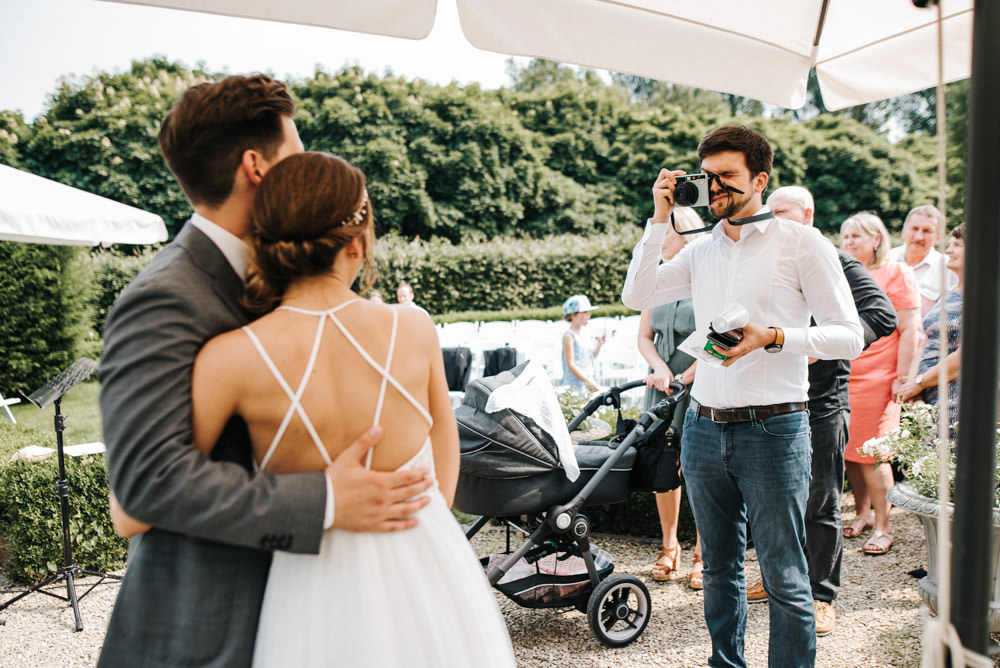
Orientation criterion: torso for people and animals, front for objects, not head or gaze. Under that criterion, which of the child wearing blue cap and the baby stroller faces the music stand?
the baby stroller

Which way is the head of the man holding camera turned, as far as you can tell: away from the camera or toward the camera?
toward the camera

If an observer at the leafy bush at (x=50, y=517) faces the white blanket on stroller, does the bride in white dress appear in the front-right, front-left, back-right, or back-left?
front-right

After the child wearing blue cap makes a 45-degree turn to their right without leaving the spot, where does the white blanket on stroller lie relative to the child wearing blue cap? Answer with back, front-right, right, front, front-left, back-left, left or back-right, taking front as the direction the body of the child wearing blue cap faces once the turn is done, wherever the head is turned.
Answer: front-right

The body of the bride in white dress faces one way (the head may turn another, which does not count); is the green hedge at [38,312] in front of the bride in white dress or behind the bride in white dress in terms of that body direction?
in front

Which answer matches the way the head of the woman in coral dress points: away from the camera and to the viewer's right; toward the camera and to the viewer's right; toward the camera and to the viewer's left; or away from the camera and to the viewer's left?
toward the camera and to the viewer's left

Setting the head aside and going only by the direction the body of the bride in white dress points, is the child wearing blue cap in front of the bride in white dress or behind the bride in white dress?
in front

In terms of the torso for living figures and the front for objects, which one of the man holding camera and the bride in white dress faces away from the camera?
the bride in white dress

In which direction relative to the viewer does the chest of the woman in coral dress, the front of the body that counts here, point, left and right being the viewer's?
facing the viewer and to the left of the viewer

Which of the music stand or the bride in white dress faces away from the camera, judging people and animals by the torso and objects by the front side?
the bride in white dress

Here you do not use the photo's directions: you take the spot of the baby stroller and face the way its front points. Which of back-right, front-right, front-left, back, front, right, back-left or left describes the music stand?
front

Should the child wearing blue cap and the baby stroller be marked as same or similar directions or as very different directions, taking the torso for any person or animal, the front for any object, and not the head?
very different directions

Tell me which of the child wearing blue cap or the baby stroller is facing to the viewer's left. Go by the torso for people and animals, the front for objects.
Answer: the baby stroller

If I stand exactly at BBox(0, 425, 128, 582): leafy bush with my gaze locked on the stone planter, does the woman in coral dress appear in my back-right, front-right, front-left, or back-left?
front-left

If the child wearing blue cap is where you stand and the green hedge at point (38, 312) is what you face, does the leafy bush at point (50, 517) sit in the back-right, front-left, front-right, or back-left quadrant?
front-left
